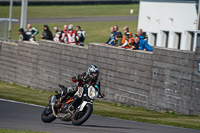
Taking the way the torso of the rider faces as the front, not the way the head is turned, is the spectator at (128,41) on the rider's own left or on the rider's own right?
on the rider's own left

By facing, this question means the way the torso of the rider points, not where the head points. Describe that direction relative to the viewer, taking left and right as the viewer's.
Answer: facing the viewer and to the right of the viewer

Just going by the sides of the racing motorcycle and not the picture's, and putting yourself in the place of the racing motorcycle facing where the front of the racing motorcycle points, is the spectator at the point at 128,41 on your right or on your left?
on your left

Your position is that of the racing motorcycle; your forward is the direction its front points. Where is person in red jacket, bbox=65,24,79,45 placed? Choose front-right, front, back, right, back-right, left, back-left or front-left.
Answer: back-left

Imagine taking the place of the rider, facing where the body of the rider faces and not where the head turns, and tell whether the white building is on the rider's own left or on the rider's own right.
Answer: on the rider's own left

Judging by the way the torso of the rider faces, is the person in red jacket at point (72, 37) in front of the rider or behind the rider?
behind

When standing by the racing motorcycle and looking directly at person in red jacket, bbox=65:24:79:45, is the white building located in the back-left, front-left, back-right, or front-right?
front-right

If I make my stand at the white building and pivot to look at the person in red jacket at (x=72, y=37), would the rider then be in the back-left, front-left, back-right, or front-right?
front-left

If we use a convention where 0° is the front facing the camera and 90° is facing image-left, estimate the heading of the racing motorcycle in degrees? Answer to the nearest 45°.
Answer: approximately 315°
